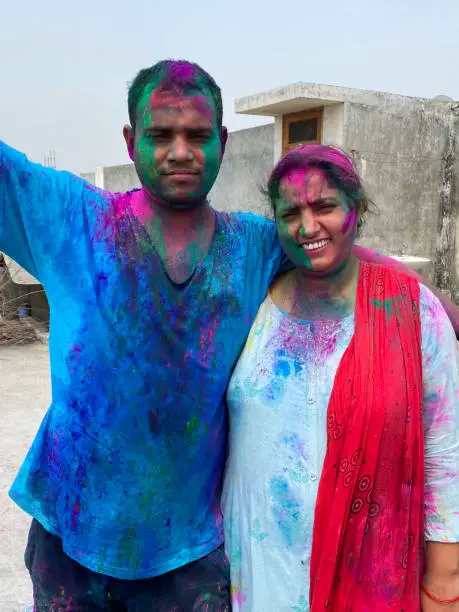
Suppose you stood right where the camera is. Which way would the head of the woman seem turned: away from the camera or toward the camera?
toward the camera

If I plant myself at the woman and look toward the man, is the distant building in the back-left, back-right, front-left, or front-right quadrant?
front-right

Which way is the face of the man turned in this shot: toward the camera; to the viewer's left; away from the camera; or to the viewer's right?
toward the camera

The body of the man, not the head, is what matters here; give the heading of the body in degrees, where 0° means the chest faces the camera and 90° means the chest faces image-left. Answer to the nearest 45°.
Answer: approximately 0°
